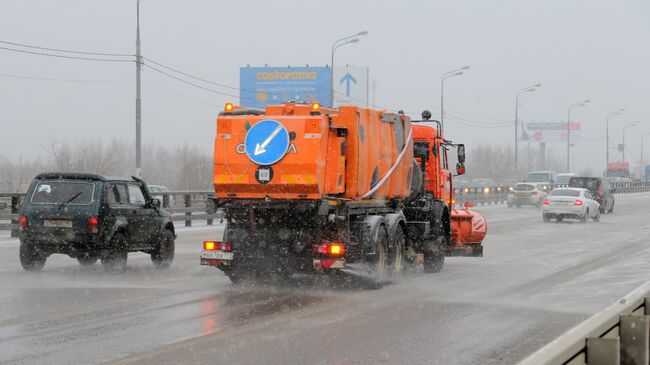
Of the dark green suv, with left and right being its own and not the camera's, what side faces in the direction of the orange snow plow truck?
right

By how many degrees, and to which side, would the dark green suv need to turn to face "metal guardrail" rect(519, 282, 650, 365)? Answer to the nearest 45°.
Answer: approximately 135° to its right

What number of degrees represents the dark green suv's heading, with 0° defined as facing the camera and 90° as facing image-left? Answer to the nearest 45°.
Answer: approximately 225°

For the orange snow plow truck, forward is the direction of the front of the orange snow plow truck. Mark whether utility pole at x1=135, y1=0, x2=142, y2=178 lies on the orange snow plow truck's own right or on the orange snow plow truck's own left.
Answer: on the orange snow plow truck's own left

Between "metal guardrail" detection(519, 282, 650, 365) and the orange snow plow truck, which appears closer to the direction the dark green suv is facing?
the orange snow plow truck

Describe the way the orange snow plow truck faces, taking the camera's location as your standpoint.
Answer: facing away from the viewer and to the right of the viewer

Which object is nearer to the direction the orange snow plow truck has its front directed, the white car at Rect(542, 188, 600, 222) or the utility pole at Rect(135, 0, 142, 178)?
the white car

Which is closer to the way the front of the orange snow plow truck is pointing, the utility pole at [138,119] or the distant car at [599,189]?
the distant car
